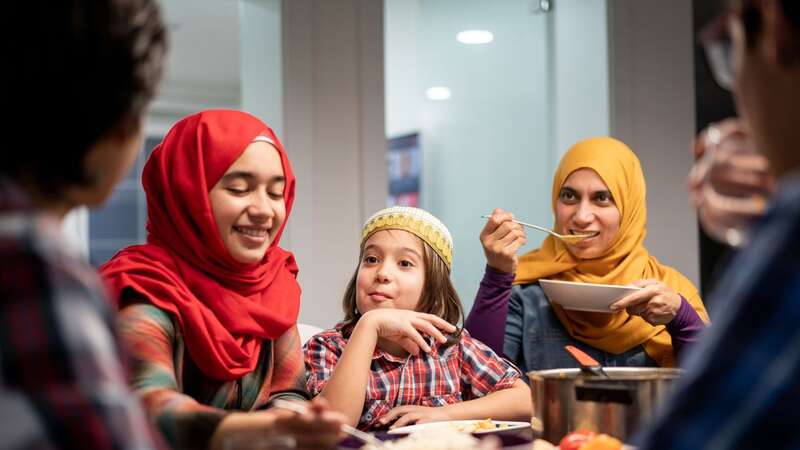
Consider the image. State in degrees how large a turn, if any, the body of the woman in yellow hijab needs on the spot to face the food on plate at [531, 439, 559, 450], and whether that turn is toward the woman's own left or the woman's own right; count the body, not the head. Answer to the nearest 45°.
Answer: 0° — they already face it

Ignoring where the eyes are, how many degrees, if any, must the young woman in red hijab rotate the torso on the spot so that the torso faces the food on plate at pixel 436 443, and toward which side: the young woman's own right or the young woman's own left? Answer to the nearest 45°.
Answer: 0° — they already face it

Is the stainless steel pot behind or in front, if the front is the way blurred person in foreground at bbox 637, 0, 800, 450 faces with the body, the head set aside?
in front

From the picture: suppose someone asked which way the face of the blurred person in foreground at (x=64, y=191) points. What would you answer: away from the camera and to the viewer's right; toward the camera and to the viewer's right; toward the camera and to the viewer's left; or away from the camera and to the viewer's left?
away from the camera and to the viewer's right

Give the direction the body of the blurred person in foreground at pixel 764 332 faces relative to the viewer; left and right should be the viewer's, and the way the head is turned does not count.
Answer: facing away from the viewer and to the left of the viewer

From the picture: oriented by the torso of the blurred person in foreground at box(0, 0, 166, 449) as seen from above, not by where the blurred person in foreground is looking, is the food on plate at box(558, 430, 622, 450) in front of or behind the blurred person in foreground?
in front

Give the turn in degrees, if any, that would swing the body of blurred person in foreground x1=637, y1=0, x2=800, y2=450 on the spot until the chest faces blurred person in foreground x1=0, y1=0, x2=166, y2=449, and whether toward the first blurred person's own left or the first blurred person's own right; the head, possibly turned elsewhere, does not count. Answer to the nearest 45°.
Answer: approximately 45° to the first blurred person's own left

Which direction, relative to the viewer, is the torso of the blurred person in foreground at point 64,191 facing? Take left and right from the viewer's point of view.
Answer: facing away from the viewer and to the right of the viewer

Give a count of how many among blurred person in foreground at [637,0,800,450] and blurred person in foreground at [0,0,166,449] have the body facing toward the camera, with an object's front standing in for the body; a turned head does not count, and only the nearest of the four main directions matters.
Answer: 0

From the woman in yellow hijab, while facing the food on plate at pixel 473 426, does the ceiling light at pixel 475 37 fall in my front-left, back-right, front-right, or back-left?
back-right

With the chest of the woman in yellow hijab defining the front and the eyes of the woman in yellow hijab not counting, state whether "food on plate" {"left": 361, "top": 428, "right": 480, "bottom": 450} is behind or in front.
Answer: in front
